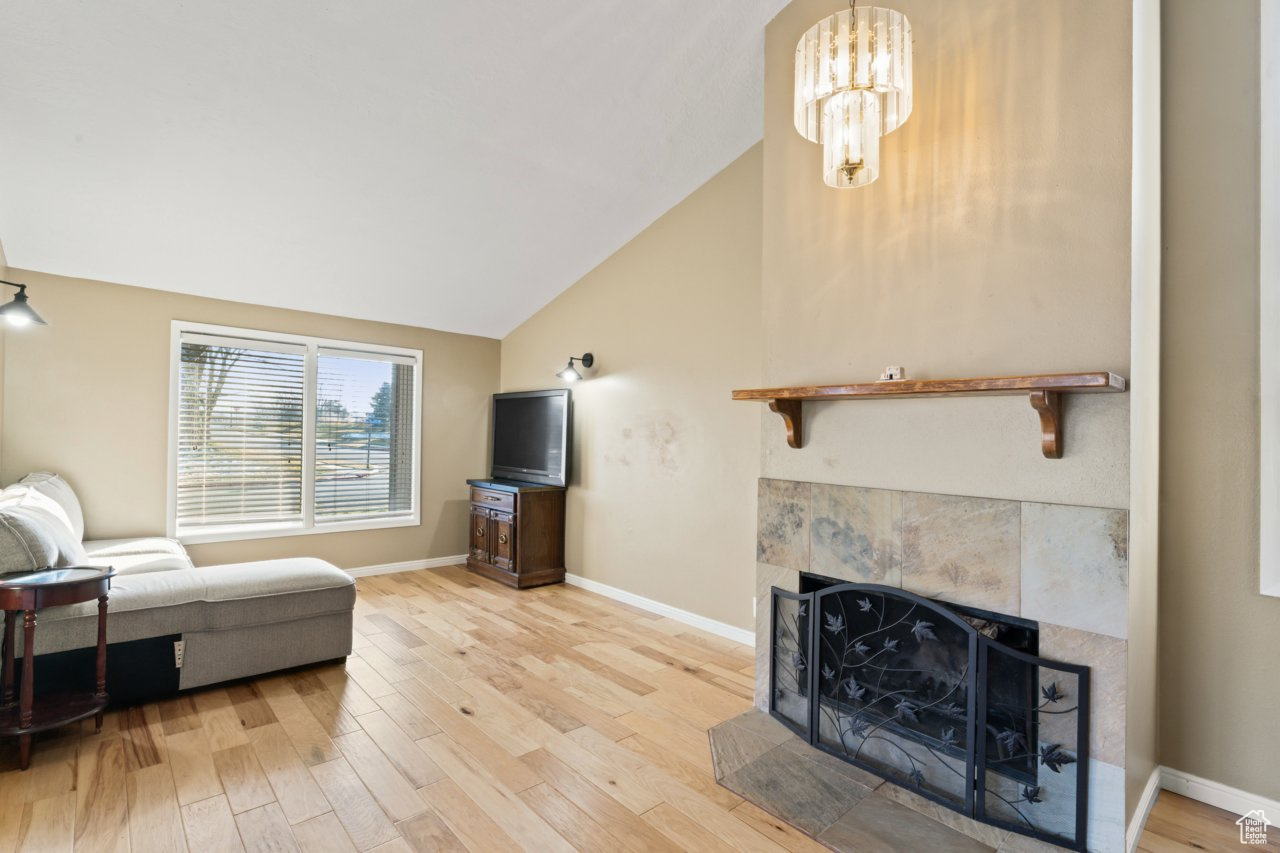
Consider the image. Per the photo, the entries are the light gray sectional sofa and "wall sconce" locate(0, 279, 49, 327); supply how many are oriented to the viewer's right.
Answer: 2

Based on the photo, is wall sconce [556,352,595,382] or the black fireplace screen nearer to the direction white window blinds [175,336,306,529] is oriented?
the black fireplace screen

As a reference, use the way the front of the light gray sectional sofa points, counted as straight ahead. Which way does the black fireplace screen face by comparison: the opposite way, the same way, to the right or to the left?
the opposite way

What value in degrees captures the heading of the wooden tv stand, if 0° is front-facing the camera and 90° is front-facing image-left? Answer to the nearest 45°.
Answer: approximately 45°

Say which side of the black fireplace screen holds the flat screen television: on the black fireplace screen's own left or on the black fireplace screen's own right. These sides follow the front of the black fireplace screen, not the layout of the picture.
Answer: on the black fireplace screen's own right

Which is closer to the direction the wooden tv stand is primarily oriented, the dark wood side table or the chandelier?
the dark wood side table

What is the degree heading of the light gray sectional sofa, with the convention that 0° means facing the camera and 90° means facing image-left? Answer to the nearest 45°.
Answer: approximately 270°

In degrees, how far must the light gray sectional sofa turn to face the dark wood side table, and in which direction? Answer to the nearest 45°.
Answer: approximately 135° to its right
